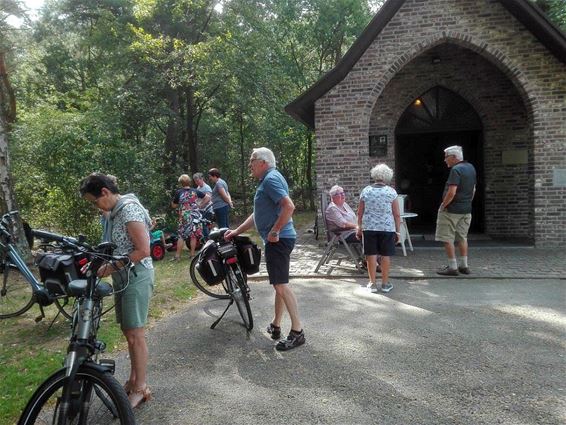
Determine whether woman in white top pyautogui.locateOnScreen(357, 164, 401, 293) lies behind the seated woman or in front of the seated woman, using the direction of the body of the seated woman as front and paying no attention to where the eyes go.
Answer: in front

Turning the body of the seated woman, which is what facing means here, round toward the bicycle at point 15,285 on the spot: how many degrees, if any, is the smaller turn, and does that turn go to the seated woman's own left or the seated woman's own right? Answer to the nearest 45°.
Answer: approximately 90° to the seated woman's own right

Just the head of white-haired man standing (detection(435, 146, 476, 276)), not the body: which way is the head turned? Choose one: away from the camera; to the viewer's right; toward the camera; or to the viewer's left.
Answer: to the viewer's left

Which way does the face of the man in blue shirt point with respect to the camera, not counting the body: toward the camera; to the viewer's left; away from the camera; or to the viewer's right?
to the viewer's left

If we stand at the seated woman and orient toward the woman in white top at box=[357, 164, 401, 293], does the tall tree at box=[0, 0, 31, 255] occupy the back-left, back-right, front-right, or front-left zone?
back-right

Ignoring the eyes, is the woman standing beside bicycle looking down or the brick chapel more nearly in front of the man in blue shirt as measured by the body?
the woman standing beside bicycle looking down

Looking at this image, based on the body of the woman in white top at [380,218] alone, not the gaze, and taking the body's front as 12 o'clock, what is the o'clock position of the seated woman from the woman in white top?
The seated woman is roughly at 11 o'clock from the woman in white top.

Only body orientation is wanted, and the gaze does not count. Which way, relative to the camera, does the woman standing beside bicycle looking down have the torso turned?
to the viewer's left

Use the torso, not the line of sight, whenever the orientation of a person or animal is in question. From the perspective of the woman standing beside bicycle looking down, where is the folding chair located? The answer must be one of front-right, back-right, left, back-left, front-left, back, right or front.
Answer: back-right

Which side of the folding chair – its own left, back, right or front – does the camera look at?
right

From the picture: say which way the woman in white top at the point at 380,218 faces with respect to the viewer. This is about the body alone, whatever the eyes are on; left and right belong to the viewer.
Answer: facing away from the viewer
